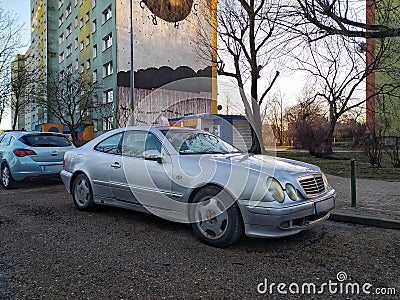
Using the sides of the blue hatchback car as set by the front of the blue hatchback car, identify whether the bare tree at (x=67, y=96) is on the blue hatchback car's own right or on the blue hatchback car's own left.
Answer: on the blue hatchback car's own right

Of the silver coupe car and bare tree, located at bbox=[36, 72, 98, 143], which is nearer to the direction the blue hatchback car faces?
the bare tree

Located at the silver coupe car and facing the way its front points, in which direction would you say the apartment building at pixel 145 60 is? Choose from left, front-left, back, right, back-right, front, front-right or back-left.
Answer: back-left

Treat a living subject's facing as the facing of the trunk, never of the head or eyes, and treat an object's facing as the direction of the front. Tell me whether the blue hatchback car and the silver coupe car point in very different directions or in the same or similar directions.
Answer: very different directions

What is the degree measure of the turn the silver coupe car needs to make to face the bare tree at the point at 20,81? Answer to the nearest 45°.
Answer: approximately 180°

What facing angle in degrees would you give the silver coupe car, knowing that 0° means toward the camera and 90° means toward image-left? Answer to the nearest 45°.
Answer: approximately 315°

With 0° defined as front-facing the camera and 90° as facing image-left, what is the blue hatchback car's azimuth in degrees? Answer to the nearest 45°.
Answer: approximately 135°

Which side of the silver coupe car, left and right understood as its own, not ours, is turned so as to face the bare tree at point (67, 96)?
back
